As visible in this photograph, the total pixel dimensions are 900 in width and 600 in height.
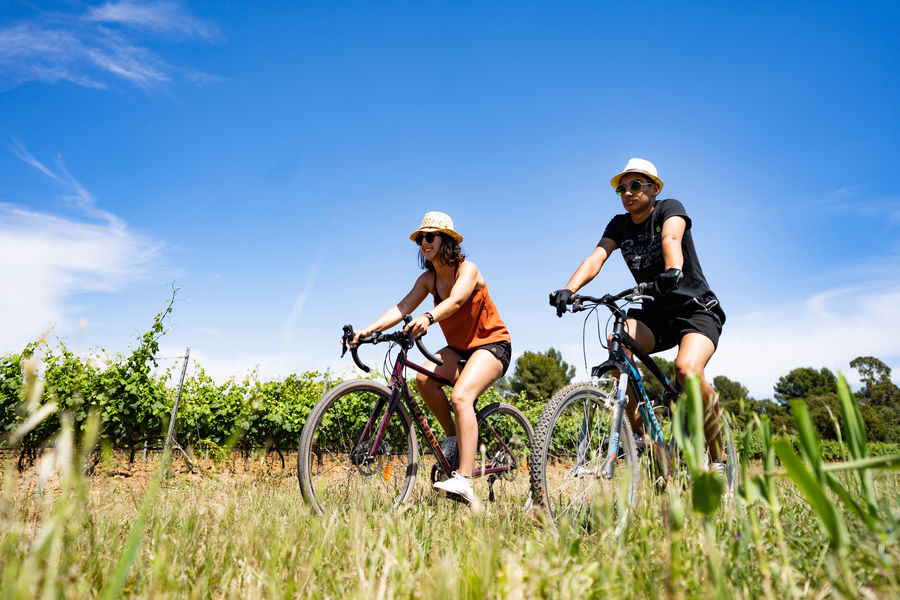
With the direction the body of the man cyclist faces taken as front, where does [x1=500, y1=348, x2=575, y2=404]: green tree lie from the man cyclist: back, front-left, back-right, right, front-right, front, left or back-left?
back-right

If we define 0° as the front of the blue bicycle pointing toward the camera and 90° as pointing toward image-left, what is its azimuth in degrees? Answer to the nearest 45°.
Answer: approximately 45°

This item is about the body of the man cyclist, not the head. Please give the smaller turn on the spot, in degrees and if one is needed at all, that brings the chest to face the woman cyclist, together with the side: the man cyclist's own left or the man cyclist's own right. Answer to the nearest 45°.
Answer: approximately 45° to the man cyclist's own right

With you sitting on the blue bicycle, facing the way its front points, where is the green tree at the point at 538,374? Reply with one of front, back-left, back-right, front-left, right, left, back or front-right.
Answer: back-right

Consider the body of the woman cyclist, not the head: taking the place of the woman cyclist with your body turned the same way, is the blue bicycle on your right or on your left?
on your left

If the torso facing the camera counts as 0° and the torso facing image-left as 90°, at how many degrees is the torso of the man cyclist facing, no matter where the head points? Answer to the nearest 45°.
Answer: approximately 45°

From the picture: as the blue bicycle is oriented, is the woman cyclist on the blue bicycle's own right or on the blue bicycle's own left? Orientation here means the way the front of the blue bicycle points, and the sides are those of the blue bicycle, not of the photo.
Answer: on the blue bicycle's own right
